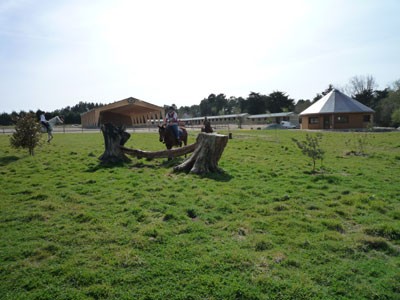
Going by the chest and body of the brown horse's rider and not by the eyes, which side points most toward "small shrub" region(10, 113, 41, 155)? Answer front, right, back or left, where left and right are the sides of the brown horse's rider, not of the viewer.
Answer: right

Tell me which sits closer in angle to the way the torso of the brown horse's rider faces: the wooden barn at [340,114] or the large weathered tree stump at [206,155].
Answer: the large weathered tree stump

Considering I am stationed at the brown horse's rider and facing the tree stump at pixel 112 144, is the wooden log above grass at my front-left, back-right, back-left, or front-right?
front-left

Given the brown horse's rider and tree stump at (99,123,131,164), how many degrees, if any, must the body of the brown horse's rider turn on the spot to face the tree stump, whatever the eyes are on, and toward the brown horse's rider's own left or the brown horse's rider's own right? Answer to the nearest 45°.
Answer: approximately 45° to the brown horse's rider's own right

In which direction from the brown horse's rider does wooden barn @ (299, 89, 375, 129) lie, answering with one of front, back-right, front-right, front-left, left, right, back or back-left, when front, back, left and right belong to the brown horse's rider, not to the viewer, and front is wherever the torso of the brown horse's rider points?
back

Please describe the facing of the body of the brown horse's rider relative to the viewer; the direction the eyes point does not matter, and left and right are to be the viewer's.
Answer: facing the viewer and to the left of the viewer

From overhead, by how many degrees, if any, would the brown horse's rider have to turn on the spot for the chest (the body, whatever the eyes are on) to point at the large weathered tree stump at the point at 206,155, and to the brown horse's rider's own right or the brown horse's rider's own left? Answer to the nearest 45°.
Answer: approximately 90° to the brown horse's rider's own left

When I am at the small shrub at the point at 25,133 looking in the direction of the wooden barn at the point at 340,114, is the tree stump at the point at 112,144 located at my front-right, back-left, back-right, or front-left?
front-right
